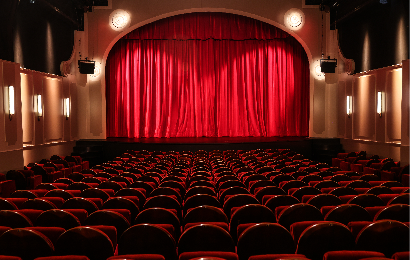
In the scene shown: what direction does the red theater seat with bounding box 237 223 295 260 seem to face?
away from the camera

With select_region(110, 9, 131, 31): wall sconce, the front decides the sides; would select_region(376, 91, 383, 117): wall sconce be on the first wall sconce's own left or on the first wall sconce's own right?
on the first wall sconce's own left

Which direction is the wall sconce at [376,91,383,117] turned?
to the viewer's left

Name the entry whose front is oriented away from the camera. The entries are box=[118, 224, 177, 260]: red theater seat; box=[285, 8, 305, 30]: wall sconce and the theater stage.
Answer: the red theater seat

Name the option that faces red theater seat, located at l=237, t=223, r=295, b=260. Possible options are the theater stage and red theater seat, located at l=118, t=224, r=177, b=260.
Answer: the theater stage

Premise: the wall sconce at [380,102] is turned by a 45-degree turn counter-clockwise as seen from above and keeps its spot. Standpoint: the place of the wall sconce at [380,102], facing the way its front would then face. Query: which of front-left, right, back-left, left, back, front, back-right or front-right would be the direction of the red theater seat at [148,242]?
front-left

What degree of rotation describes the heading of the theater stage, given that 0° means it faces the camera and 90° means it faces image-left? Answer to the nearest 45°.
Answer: approximately 0°

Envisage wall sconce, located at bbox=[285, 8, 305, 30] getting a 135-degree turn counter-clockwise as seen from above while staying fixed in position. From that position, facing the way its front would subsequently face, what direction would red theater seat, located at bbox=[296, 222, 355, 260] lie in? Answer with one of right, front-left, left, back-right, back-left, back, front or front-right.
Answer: back-right

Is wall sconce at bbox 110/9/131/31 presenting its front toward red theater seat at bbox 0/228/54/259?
yes

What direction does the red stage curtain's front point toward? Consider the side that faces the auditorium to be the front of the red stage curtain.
toward the camera

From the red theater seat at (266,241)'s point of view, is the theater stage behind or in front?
in front

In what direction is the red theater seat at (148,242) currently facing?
away from the camera

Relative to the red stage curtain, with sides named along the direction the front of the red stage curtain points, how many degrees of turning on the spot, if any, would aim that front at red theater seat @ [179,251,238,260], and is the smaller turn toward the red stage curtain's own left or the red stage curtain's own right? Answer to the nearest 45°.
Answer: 0° — it already faces it

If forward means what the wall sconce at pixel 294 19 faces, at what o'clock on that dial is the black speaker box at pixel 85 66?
The black speaker box is roughly at 2 o'clock from the wall sconce.

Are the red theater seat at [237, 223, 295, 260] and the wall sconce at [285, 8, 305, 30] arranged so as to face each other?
yes
